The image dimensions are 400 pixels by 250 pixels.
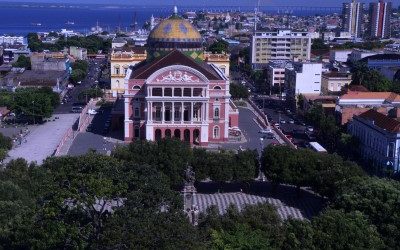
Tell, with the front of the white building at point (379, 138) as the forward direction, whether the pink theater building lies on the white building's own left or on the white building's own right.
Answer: on the white building's own right

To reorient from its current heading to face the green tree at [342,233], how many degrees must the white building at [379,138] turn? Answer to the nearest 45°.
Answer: approximately 45° to its left

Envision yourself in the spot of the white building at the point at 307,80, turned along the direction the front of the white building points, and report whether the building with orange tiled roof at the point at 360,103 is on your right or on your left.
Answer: on your left

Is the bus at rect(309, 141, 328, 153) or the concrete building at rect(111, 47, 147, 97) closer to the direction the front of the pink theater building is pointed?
the bus

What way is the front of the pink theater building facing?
toward the camera

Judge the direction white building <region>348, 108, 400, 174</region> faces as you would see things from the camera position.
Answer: facing the viewer and to the left of the viewer

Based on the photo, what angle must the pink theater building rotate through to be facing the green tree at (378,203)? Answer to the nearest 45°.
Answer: approximately 45° to its left

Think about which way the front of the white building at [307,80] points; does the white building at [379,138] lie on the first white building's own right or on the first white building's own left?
on the first white building's own left
